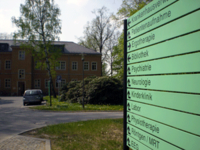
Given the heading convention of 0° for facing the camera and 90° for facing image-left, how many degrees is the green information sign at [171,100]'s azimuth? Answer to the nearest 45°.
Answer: approximately 45°

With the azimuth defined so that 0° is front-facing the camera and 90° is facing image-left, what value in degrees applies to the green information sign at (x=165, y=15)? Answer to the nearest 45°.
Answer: approximately 45°

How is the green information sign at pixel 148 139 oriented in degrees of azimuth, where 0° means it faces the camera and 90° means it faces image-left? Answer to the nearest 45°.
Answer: approximately 45°
